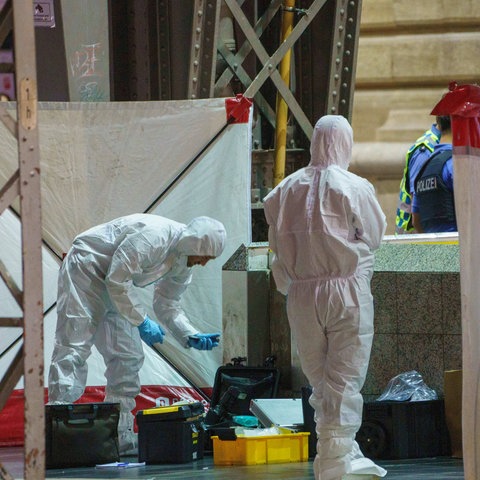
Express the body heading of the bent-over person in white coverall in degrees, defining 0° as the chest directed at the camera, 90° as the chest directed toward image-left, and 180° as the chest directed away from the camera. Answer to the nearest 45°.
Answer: approximately 270°

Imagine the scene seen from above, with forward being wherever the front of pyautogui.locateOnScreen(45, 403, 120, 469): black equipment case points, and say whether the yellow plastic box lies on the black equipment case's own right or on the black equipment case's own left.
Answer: on the black equipment case's own left

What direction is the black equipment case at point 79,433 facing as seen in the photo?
toward the camera

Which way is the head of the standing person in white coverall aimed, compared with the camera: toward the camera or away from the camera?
away from the camera

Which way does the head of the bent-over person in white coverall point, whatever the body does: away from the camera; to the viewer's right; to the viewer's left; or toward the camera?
to the viewer's right

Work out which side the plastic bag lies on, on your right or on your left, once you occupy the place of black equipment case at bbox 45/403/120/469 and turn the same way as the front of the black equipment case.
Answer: on your left

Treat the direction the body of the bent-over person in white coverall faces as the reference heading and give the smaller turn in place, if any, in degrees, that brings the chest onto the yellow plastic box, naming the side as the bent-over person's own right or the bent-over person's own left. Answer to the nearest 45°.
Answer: approximately 45° to the bent-over person's own right

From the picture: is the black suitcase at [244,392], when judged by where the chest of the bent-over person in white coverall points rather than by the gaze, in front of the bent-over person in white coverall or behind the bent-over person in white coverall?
in front

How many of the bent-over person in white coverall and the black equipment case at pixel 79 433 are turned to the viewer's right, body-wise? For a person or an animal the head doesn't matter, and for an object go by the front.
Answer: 1

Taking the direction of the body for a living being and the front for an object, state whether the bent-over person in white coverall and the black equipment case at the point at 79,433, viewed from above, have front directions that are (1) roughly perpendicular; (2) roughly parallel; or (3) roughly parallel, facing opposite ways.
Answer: roughly perpendicular
